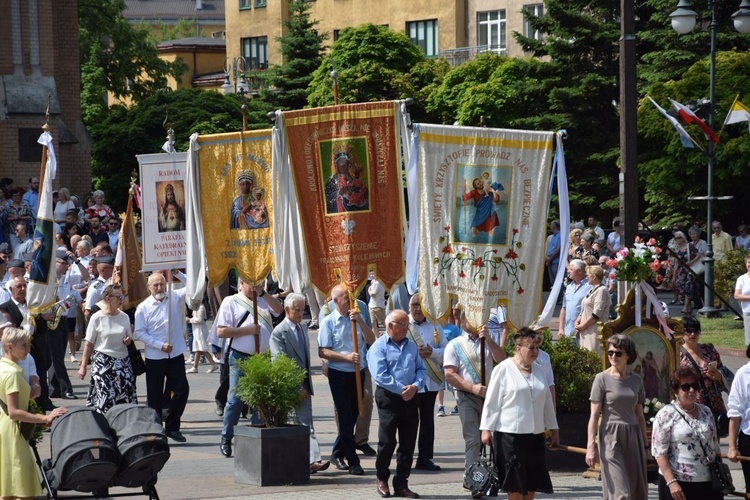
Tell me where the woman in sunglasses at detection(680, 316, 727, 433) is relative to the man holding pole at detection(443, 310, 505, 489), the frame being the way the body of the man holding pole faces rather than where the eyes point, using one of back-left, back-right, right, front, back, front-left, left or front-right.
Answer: front-left

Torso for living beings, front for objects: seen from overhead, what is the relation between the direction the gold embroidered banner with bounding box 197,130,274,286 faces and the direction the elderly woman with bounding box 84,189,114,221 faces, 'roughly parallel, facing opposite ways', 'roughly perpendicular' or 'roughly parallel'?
roughly parallel

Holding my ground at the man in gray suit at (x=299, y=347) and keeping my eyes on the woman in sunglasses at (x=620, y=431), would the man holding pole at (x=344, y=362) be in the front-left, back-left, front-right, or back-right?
front-left

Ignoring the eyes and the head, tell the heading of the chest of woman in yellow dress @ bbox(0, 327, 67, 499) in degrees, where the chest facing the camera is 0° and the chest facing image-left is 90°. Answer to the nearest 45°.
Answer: approximately 270°

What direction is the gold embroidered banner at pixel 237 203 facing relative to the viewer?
toward the camera

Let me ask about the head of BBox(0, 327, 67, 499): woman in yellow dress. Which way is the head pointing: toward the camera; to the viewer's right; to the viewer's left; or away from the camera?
to the viewer's right

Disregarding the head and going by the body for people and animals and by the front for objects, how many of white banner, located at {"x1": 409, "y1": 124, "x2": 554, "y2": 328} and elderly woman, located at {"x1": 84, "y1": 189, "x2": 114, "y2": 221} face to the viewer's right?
0

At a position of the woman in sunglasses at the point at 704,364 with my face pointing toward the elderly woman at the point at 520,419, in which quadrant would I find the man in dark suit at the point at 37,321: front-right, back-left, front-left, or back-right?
front-right

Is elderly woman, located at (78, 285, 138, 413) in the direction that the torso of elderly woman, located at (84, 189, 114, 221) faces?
yes

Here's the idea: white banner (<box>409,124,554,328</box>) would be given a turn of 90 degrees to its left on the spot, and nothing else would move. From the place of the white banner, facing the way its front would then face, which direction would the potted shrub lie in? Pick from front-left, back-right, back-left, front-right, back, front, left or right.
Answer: back

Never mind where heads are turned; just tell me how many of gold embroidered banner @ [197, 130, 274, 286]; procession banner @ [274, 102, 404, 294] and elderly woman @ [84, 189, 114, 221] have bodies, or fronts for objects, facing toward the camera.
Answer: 3

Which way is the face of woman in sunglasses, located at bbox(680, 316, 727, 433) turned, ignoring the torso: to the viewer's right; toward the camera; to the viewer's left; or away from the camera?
toward the camera

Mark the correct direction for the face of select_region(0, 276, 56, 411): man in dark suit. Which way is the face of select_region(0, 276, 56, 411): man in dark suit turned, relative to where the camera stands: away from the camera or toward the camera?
toward the camera
